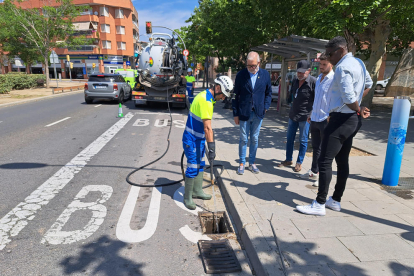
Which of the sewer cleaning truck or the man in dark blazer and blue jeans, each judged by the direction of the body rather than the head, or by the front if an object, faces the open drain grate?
the man in dark blazer and blue jeans

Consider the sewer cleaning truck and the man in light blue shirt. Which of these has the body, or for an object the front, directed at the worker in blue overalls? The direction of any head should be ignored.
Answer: the man in light blue shirt

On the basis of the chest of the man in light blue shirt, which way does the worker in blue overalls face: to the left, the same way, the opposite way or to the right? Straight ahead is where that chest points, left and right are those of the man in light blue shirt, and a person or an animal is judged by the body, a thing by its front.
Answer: the opposite way

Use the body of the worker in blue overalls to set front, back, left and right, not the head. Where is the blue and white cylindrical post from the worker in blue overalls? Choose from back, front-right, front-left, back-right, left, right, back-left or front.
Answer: front

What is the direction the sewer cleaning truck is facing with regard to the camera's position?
facing away from the viewer

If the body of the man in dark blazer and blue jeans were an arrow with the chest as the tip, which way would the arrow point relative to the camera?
toward the camera

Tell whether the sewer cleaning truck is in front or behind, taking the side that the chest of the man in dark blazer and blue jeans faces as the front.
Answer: behind

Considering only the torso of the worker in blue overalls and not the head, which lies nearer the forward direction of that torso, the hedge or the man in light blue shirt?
the man in light blue shirt

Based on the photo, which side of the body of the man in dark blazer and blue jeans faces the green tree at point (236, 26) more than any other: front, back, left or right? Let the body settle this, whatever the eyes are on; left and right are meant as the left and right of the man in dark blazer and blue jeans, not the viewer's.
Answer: back

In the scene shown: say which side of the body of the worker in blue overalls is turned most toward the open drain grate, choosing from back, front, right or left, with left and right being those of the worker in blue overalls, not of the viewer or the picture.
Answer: right

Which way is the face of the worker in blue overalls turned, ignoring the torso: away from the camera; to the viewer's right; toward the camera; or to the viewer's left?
to the viewer's right

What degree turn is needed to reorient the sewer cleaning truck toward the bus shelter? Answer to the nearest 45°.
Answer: approximately 135° to its right

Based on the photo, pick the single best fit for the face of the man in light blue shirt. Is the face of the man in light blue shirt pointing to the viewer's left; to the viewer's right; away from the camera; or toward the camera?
to the viewer's left

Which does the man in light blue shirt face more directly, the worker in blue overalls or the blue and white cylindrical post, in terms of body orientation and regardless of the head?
the worker in blue overalls

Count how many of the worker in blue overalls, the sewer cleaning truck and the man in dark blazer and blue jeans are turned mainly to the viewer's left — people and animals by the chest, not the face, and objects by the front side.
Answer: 0

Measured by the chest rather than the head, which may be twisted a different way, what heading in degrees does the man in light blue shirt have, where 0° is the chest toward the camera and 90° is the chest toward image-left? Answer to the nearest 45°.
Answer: approximately 90°

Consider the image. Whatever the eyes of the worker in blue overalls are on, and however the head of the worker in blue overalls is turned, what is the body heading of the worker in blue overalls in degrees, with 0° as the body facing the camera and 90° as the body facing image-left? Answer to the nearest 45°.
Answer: approximately 270°
